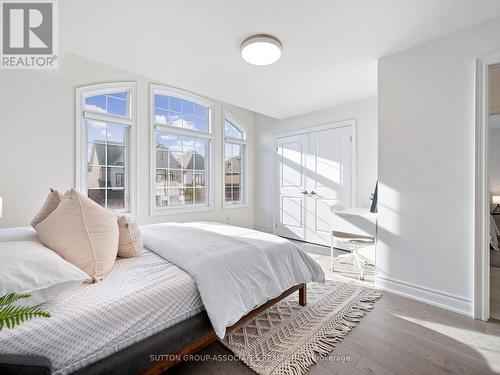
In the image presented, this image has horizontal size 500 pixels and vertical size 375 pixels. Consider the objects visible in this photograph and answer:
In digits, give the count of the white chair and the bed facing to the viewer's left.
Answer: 0

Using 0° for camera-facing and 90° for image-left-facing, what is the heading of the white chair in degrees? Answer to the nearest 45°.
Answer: approximately 225°

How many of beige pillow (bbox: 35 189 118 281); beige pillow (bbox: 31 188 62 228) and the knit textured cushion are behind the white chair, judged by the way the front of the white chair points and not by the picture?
3

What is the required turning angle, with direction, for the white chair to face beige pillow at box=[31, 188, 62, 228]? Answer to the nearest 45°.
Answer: approximately 180°

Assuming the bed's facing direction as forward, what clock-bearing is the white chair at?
The white chair is roughly at 1 o'clock from the bed.

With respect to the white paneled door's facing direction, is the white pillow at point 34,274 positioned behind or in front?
in front

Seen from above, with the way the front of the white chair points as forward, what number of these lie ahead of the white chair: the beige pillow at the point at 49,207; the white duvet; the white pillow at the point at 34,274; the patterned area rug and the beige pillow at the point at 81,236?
0

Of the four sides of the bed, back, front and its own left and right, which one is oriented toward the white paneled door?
front

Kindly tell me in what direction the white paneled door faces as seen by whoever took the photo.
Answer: facing the viewer and to the left of the viewer

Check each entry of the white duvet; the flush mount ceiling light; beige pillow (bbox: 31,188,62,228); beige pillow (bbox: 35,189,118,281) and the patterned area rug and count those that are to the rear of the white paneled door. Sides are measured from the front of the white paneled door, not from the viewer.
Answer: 0

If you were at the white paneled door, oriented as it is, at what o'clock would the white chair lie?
The white chair is roughly at 10 o'clock from the white paneled door.

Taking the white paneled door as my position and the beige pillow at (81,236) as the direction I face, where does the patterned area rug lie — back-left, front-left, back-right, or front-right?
front-left

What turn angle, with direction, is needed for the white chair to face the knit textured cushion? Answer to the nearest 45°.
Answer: approximately 180°
